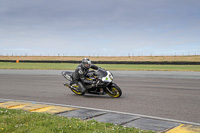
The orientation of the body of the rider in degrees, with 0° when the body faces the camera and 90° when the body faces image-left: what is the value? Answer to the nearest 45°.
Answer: approximately 315°

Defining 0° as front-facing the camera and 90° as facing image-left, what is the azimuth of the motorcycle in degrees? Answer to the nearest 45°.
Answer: approximately 315°
